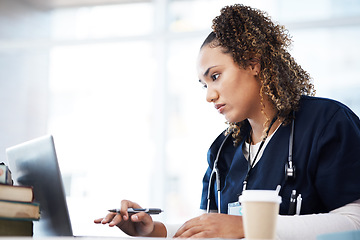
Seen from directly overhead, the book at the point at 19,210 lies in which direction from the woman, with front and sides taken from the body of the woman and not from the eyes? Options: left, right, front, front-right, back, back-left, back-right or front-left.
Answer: front

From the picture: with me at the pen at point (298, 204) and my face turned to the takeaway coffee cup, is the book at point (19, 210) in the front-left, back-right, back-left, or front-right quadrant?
front-right

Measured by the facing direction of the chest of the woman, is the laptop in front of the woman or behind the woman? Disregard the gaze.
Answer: in front

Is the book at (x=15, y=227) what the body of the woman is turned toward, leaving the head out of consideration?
yes

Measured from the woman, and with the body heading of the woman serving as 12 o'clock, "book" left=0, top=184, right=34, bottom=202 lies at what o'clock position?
The book is roughly at 12 o'clock from the woman.

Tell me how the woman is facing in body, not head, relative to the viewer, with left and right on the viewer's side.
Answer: facing the viewer and to the left of the viewer

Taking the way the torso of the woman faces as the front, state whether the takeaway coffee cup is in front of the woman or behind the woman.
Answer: in front

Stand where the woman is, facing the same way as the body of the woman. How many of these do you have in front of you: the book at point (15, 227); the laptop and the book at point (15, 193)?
3
